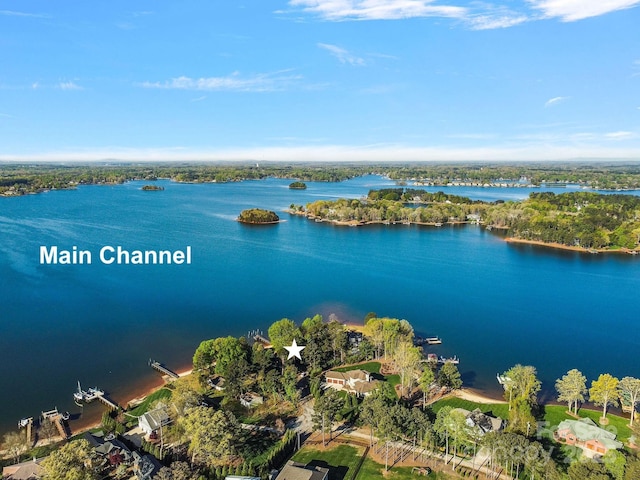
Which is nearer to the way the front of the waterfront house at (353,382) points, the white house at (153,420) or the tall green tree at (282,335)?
the white house

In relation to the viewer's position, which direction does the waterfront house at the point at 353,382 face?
facing the viewer and to the left of the viewer

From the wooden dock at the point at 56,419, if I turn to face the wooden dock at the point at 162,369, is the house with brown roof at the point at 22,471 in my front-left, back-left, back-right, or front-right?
back-right

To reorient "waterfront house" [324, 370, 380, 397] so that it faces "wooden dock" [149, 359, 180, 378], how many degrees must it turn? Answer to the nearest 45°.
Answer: approximately 45° to its right

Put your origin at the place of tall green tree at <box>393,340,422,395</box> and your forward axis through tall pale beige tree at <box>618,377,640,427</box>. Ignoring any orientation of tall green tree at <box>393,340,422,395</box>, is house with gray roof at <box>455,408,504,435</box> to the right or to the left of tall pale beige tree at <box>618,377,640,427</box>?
right

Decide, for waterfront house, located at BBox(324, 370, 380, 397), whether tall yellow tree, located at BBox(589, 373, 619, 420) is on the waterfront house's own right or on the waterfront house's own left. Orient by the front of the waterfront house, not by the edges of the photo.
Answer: on the waterfront house's own left

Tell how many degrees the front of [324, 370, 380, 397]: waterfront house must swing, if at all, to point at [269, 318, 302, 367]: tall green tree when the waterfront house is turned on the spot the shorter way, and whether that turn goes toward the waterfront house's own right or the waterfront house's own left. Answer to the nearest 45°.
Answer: approximately 90° to the waterfront house's own right

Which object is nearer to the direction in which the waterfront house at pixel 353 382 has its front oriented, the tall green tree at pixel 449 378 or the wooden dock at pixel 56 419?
the wooden dock

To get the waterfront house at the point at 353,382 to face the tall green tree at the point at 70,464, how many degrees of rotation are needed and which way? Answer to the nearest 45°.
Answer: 0° — it already faces it

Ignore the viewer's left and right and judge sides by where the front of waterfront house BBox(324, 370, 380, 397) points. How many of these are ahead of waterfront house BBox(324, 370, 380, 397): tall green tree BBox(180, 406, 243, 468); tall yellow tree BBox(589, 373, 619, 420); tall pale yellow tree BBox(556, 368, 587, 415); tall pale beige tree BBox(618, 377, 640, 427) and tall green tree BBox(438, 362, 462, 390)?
1

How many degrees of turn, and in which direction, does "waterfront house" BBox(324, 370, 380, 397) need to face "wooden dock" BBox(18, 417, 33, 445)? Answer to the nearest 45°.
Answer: approximately 45° to its right
